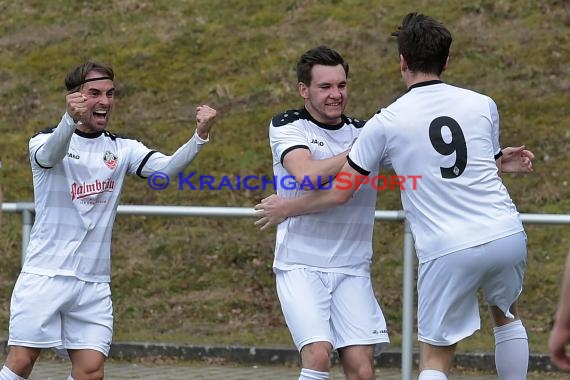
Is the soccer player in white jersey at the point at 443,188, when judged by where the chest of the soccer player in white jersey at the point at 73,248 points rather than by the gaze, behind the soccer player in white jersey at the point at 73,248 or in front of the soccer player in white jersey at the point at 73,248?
in front

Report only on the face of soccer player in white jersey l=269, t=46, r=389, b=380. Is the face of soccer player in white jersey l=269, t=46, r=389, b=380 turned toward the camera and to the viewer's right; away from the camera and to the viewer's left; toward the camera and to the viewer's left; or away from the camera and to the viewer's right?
toward the camera and to the viewer's right

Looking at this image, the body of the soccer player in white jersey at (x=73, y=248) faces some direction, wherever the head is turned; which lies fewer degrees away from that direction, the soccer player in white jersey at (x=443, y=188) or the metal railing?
the soccer player in white jersey

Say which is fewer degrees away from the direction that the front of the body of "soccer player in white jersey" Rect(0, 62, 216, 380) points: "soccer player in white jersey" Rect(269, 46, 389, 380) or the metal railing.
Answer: the soccer player in white jersey

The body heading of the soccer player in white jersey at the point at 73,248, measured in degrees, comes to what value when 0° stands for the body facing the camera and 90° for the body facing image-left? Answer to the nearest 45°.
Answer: approximately 315°

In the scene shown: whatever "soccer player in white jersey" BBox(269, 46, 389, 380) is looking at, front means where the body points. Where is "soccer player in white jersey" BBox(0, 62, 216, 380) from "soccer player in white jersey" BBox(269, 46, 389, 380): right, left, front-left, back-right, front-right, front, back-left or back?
back-right

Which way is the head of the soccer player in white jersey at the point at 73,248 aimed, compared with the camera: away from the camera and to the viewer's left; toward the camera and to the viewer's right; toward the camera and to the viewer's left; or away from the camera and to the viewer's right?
toward the camera and to the viewer's right

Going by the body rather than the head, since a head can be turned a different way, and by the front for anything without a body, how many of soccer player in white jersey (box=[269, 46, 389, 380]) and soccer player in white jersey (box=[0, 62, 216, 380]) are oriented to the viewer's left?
0
